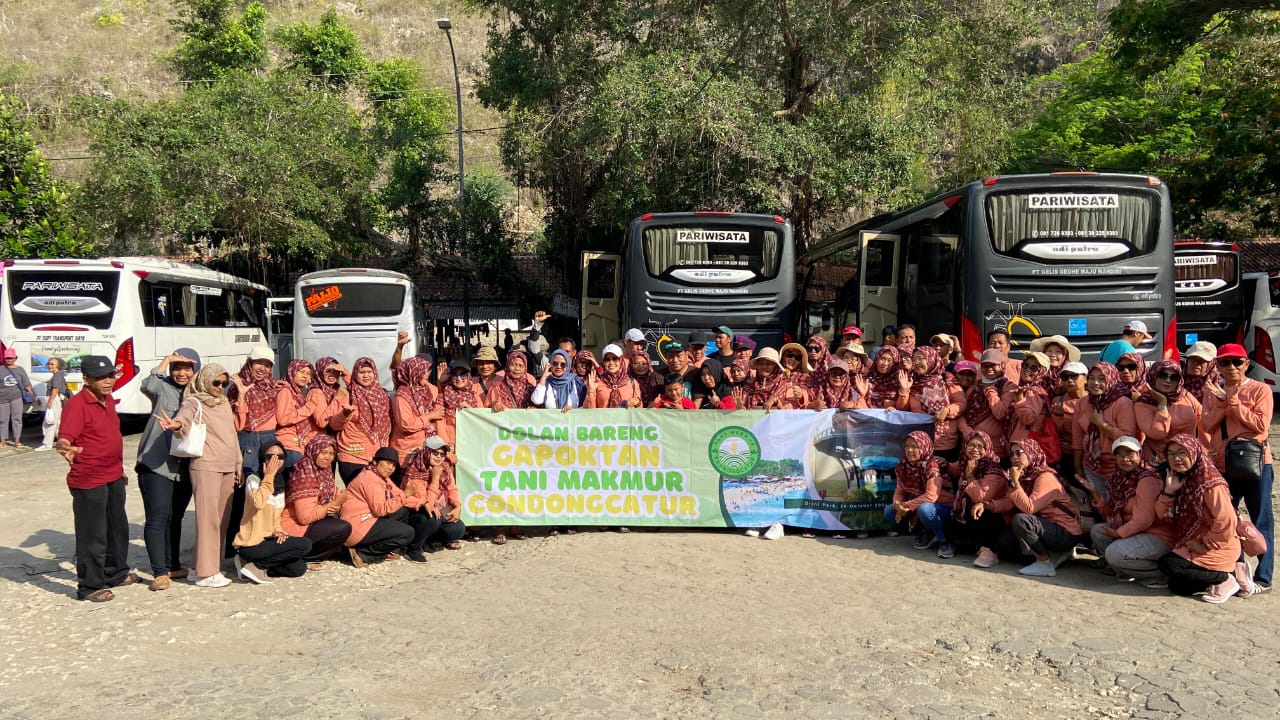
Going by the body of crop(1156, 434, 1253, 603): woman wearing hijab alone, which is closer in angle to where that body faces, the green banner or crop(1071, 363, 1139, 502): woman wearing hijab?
the green banner

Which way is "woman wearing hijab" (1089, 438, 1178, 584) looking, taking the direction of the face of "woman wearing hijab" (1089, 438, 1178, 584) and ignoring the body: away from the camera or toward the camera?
toward the camera

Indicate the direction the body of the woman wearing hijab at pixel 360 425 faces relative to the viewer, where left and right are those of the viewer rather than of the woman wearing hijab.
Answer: facing the viewer

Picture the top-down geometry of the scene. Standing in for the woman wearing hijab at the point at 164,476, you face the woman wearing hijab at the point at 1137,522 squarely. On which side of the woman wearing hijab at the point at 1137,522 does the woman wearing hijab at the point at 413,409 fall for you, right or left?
left

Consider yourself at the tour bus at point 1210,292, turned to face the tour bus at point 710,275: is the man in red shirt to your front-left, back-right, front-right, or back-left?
front-left

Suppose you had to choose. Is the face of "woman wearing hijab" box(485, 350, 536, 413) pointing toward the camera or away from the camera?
toward the camera

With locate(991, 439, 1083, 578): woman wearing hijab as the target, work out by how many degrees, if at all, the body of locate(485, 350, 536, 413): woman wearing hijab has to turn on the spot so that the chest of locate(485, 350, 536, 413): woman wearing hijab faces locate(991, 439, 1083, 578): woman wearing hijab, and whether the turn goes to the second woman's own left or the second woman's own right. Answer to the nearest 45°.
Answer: approximately 45° to the second woman's own left

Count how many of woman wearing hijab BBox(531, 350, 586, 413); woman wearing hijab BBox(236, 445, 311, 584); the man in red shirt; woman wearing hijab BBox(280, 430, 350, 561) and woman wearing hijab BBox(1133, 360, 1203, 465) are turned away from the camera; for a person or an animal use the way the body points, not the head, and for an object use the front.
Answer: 0

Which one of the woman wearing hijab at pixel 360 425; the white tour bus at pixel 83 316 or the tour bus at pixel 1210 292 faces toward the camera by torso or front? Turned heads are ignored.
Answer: the woman wearing hijab

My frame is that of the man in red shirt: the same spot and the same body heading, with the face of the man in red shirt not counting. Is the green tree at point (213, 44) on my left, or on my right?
on my left

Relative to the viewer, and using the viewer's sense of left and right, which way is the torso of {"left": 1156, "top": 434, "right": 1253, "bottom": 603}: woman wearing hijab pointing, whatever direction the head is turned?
facing the viewer and to the left of the viewer

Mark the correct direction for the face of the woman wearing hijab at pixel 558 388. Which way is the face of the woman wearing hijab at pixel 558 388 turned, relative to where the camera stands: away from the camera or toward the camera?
toward the camera

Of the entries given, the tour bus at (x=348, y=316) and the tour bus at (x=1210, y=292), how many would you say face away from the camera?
2

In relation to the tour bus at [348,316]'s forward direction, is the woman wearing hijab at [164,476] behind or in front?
behind

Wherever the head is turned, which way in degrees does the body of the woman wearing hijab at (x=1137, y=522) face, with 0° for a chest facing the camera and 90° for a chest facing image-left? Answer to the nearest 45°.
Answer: approximately 45°

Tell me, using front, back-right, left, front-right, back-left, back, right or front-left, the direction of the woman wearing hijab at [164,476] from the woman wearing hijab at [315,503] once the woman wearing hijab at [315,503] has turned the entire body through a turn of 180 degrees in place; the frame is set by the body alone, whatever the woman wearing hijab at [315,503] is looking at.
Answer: front-left

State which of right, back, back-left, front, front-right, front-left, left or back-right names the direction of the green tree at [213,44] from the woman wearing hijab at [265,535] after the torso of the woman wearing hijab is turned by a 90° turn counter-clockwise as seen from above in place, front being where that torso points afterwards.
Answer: front-left

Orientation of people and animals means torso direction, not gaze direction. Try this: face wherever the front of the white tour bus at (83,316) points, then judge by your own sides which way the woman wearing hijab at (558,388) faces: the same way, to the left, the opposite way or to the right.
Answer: the opposite way

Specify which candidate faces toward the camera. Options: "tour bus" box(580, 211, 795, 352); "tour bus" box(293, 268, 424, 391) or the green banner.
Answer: the green banner

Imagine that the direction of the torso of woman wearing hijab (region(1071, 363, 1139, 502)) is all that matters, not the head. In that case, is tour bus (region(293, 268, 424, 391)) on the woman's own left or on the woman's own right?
on the woman's own right

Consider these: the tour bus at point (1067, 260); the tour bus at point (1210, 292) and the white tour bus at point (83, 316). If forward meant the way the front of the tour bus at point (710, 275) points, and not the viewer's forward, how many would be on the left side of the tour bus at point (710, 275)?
1

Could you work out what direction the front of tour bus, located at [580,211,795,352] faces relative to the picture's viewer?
facing away from the viewer
